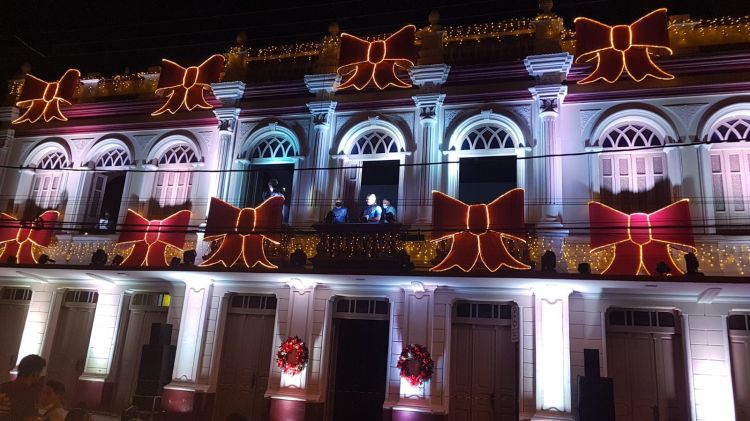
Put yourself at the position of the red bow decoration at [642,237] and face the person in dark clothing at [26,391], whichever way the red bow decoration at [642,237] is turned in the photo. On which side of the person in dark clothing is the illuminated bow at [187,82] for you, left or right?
right

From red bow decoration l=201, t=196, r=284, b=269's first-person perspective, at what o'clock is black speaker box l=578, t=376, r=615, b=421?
The black speaker box is roughly at 10 o'clock from the red bow decoration.

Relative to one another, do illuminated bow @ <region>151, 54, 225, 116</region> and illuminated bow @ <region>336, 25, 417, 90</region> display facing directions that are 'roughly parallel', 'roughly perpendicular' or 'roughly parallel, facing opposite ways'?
roughly parallel

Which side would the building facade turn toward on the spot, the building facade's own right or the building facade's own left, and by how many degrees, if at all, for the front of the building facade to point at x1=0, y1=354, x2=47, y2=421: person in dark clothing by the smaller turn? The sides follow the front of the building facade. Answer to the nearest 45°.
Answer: approximately 45° to the building facade's own right

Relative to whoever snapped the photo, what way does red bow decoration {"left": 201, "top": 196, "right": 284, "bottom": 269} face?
facing the viewer

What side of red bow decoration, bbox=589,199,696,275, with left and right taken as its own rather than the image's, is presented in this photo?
front

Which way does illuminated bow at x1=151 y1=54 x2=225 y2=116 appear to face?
toward the camera

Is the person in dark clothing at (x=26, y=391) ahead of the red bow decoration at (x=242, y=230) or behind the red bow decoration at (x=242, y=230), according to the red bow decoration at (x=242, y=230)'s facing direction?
ahead

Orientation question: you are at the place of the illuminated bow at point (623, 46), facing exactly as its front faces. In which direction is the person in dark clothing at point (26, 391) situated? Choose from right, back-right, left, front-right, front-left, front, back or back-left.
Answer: front-right

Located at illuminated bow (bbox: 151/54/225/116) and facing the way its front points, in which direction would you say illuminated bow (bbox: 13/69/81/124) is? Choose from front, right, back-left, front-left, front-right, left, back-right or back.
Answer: back-right

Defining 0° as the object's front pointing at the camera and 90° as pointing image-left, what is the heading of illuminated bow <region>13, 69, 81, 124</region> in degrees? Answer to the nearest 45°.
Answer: approximately 0°

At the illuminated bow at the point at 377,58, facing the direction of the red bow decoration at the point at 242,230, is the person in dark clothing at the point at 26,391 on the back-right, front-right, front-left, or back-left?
front-left

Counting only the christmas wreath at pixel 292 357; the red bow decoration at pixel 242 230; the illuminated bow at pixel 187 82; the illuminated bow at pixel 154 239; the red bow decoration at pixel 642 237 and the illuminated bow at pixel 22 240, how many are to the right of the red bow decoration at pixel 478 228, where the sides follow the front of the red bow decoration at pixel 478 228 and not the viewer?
5

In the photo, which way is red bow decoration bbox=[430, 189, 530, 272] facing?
toward the camera
